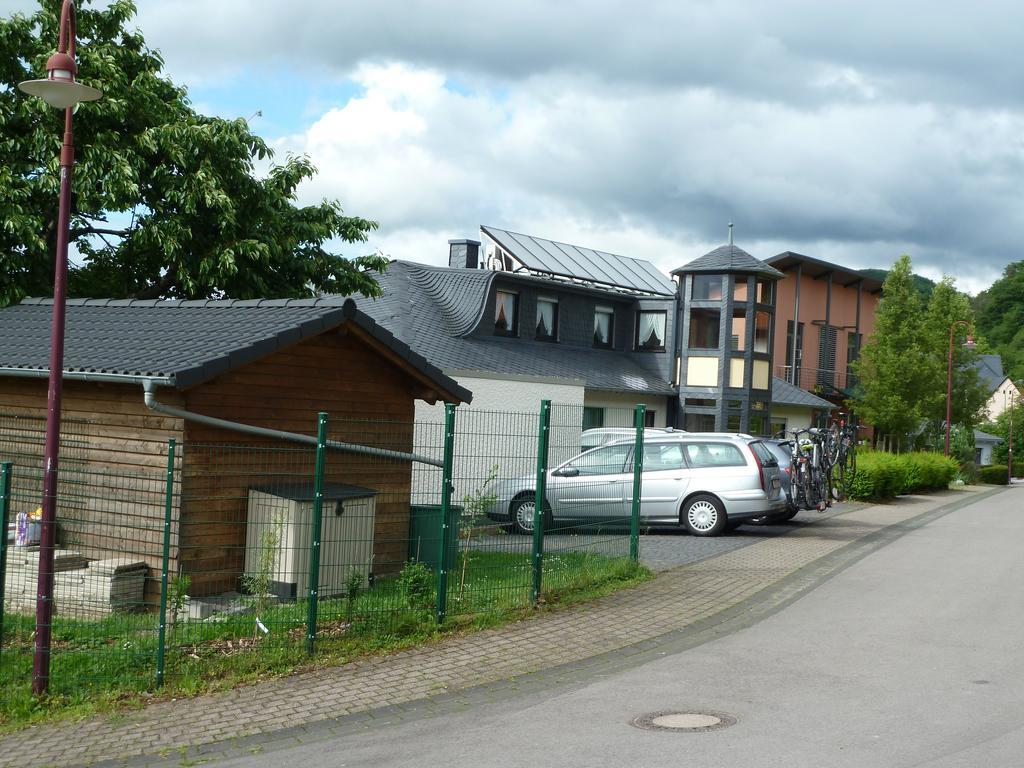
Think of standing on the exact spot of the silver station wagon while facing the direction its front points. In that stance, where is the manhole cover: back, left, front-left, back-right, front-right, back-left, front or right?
left

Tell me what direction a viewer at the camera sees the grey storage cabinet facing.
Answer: facing the viewer and to the right of the viewer

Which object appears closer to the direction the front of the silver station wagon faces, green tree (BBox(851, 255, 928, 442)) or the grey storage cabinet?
the grey storage cabinet

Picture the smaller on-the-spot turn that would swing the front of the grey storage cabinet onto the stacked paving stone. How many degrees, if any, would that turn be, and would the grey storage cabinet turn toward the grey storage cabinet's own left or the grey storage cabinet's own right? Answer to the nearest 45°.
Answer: approximately 135° to the grey storage cabinet's own right

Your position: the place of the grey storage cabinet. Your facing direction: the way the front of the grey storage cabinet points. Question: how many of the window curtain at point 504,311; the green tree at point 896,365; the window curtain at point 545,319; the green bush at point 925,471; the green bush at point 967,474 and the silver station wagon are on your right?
0

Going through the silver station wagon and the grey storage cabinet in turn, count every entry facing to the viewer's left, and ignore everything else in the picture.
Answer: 1

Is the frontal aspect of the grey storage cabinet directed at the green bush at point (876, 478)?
no

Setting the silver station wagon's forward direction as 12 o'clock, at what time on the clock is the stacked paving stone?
The stacked paving stone is roughly at 10 o'clock from the silver station wagon.

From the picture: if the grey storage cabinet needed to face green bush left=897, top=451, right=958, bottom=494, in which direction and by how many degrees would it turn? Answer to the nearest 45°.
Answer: approximately 90° to its left

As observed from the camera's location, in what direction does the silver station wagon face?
facing to the left of the viewer

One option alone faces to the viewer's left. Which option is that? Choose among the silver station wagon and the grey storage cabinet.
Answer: the silver station wagon

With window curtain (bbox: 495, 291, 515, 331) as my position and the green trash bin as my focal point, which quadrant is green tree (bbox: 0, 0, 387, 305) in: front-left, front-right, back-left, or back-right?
front-right

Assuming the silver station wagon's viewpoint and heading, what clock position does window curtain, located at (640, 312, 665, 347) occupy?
The window curtain is roughly at 3 o'clock from the silver station wagon.
